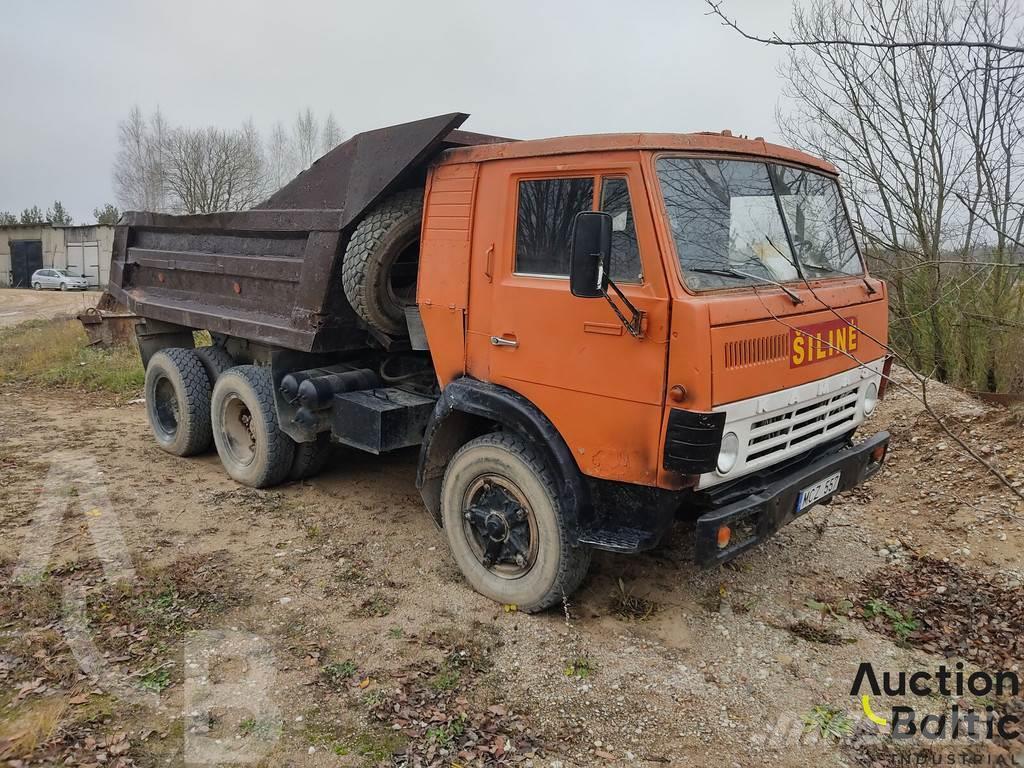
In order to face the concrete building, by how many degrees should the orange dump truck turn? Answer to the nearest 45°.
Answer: approximately 180°

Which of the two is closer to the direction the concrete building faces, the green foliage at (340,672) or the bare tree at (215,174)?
the green foliage

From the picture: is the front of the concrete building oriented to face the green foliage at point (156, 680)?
yes

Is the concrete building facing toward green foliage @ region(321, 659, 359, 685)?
yes

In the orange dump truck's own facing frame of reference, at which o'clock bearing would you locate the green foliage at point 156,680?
The green foliage is roughly at 2 o'clock from the orange dump truck.

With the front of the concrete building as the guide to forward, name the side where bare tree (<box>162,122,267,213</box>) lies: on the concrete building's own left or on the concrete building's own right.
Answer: on the concrete building's own left

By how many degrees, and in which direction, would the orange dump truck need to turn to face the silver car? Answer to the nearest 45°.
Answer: approximately 180°

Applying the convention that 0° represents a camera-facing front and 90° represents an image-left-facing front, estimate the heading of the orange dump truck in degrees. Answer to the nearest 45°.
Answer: approximately 315°

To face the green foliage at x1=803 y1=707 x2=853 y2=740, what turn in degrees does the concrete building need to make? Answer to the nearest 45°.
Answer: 0° — it already faces it

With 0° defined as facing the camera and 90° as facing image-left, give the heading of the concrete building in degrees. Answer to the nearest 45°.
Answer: approximately 0°

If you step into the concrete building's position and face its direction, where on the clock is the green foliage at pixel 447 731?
The green foliage is roughly at 12 o'clock from the concrete building.
